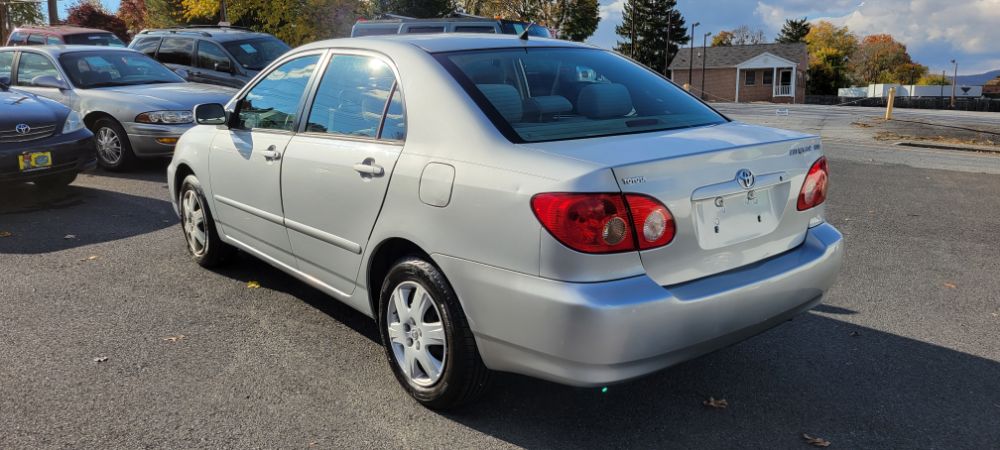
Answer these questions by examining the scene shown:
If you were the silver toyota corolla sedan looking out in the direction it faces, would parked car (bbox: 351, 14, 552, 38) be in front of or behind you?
in front

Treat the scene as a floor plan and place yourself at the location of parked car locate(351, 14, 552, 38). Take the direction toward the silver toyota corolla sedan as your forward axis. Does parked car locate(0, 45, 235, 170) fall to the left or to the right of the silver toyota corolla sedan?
right

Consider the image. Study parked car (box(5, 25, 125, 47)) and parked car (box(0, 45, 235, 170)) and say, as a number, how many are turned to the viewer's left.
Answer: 0

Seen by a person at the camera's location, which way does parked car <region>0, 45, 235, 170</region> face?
facing the viewer and to the right of the viewer

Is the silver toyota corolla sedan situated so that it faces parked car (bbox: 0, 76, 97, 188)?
yes

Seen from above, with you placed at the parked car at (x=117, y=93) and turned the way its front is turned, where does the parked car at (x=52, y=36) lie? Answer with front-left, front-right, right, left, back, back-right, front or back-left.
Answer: back-left

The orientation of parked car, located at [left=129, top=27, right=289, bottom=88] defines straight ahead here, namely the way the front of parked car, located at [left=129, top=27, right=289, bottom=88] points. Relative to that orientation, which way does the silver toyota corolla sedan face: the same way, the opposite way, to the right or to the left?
the opposite way

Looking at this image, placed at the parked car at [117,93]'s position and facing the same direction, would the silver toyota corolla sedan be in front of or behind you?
in front

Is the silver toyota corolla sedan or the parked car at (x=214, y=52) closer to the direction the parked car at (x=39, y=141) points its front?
the silver toyota corolla sedan

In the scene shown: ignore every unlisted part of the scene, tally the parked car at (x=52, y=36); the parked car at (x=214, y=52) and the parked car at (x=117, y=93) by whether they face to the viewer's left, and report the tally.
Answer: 0

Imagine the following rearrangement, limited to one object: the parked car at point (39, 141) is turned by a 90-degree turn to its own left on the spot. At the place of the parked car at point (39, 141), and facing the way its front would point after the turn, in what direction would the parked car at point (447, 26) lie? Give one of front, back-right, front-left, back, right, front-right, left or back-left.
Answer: front

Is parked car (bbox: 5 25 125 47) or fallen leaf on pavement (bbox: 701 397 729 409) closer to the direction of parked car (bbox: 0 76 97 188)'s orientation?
the fallen leaf on pavement

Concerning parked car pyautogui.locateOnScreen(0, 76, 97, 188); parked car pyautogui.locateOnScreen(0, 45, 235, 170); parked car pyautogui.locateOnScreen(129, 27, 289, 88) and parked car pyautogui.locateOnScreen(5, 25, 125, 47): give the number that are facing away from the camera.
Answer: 0

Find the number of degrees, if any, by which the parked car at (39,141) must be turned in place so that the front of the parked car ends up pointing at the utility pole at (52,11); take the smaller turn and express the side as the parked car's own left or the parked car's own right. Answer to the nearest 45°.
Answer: approximately 135° to the parked car's own left

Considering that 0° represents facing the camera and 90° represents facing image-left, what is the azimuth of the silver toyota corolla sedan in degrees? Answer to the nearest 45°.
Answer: approximately 135°
